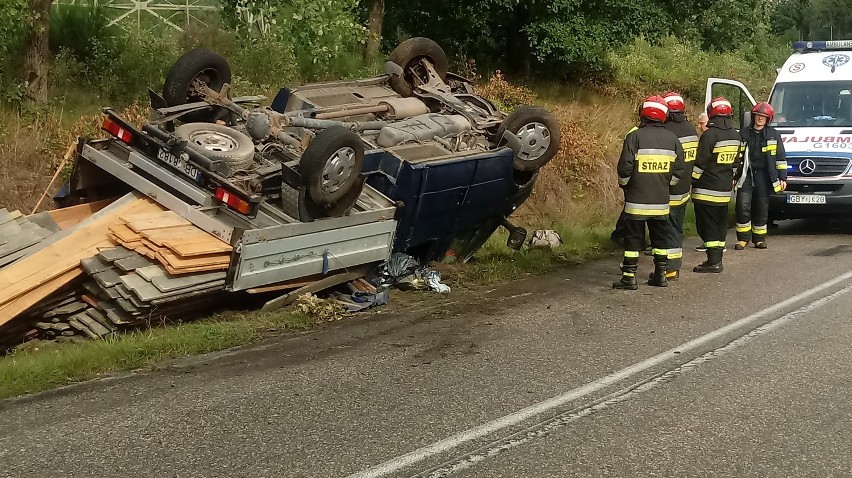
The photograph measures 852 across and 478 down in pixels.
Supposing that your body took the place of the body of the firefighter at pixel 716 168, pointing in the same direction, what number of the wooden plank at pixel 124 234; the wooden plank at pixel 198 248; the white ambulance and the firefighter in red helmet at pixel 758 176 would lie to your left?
2

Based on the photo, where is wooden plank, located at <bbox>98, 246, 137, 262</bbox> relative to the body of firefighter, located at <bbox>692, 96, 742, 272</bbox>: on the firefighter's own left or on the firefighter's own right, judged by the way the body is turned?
on the firefighter's own left

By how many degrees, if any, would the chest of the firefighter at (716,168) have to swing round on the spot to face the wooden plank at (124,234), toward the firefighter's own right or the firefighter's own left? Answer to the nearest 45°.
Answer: approximately 90° to the firefighter's own left

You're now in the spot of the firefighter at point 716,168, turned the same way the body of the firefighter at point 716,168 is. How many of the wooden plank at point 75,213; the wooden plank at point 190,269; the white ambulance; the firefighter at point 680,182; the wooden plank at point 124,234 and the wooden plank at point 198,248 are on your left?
5

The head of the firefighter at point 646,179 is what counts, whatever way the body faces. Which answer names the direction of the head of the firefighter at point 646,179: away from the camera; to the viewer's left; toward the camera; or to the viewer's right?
away from the camera

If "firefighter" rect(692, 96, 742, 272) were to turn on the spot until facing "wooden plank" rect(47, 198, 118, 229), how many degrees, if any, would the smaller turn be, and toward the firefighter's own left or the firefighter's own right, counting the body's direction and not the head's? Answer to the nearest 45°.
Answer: approximately 90° to the firefighter's own left

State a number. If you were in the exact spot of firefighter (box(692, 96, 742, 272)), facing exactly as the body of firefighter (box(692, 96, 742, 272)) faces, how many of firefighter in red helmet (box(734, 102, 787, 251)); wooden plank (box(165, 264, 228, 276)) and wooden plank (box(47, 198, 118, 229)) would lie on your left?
2

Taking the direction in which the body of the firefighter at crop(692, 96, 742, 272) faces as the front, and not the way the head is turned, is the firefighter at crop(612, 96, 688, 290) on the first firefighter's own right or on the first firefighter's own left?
on the first firefighter's own left

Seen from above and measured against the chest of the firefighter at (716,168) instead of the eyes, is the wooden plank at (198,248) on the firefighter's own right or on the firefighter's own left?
on the firefighter's own left

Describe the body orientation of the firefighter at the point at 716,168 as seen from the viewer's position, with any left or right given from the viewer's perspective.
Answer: facing away from the viewer and to the left of the viewer

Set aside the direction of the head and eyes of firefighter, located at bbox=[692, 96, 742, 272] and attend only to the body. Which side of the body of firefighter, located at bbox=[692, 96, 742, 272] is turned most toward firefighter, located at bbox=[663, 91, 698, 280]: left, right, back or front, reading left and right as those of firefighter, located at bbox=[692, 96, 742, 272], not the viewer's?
left
